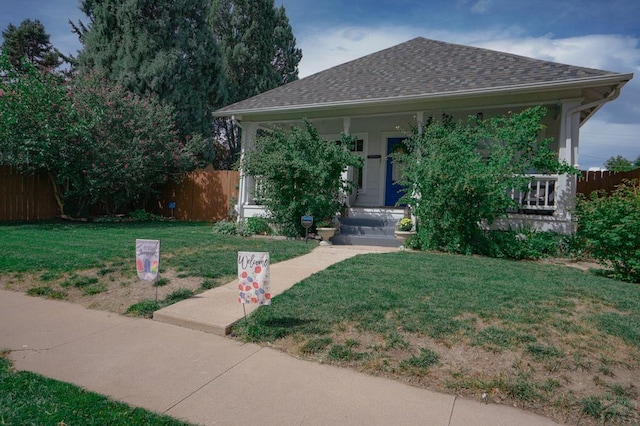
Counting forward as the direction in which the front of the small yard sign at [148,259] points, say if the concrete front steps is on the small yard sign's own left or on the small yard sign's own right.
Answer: on the small yard sign's own left

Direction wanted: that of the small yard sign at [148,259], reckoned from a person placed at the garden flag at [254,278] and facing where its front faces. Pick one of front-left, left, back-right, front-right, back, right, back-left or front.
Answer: back-right

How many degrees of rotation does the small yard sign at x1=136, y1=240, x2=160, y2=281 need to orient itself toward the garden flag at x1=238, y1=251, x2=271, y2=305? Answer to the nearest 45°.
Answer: approximately 45° to its left

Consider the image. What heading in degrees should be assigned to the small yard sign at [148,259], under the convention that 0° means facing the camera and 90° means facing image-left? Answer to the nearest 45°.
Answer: approximately 0°

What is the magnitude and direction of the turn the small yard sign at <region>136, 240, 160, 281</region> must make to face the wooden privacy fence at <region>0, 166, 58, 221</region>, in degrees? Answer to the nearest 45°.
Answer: approximately 180°

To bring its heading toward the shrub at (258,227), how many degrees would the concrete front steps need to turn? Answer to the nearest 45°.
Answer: approximately 90° to its right

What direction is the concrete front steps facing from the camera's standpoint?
toward the camera

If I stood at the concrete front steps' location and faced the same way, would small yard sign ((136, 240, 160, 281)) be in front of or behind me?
in front

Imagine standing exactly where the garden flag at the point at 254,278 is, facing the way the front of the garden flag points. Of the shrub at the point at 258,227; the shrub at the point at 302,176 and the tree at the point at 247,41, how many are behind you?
3

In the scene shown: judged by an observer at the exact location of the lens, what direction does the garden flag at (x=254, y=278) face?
facing the viewer

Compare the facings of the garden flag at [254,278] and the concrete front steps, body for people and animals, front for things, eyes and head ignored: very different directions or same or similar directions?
same or similar directions

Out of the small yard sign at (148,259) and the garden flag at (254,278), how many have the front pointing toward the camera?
2

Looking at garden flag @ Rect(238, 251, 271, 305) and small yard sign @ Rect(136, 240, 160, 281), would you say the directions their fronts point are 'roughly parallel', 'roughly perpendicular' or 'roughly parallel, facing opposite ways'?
roughly parallel

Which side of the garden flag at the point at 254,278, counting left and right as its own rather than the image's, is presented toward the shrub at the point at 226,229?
back
